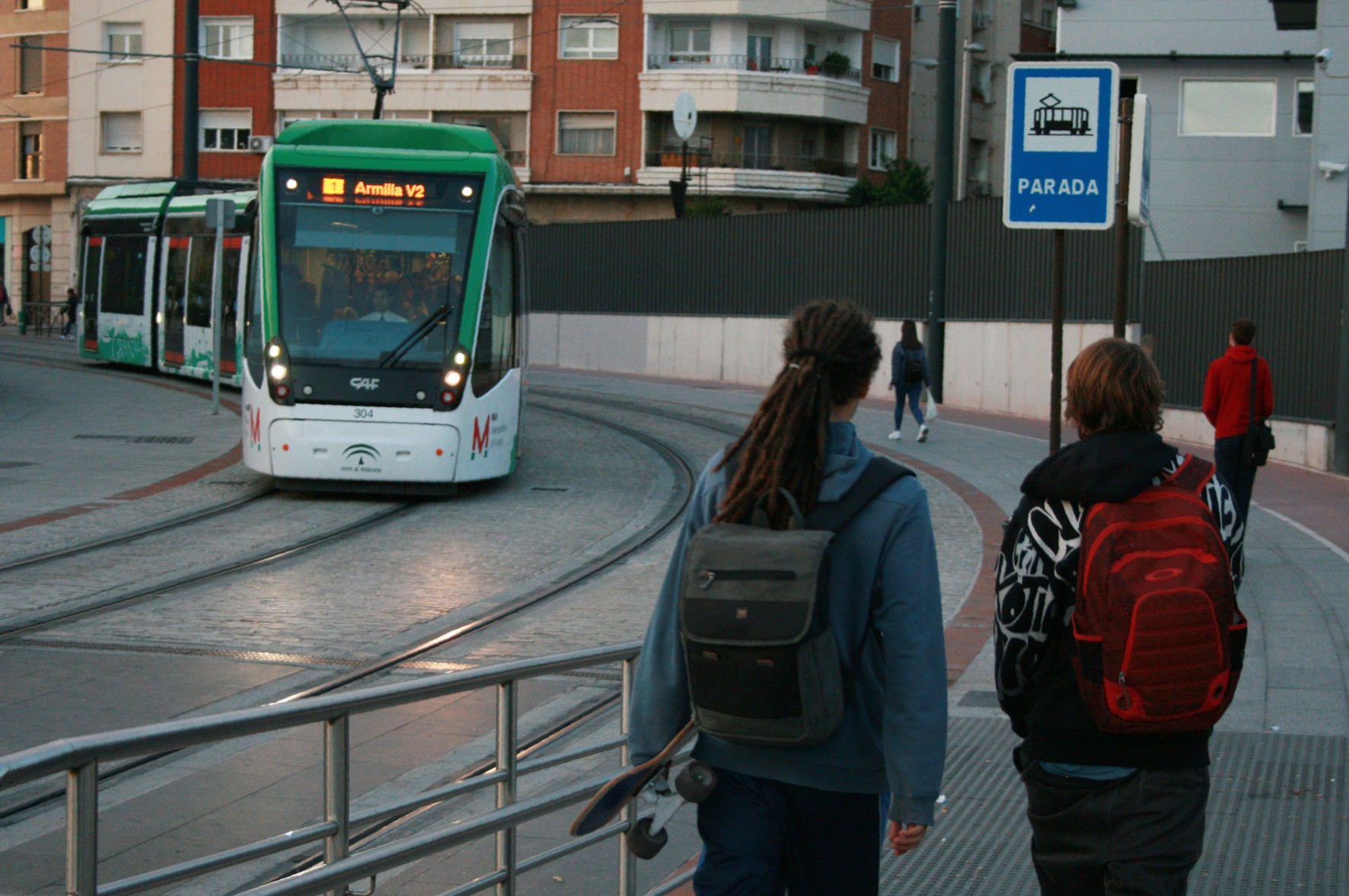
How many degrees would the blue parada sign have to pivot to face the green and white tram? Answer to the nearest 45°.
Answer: approximately 135° to its right

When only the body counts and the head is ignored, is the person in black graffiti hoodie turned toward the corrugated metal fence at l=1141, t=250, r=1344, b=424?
yes

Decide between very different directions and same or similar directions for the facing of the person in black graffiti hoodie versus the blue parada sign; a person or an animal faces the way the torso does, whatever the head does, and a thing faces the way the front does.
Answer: very different directions

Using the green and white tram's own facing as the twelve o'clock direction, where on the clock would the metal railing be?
The metal railing is roughly at 12 o'clock from the green and white tram.

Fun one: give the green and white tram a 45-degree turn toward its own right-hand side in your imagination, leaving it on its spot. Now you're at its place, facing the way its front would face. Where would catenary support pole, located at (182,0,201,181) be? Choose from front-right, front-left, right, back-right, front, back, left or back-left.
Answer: back-right

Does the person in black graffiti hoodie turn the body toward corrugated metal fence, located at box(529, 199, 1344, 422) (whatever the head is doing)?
yes

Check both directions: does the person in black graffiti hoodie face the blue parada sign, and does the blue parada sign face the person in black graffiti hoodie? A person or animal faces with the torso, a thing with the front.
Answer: yes

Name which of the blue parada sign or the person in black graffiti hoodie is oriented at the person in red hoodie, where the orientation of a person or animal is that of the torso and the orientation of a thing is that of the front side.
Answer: the person in black graffiti hoodie

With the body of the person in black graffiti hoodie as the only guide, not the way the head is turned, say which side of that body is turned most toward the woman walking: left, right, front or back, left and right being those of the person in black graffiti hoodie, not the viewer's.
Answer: front

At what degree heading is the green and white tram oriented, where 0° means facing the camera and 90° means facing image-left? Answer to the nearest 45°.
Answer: approximately 0°

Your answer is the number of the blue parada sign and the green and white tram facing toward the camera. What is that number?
2

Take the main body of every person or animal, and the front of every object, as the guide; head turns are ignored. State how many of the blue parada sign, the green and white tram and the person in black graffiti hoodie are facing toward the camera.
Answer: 2

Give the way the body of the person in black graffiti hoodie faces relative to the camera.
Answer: away from the camera

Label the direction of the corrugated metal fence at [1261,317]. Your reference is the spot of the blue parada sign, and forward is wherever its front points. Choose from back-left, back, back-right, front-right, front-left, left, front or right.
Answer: back

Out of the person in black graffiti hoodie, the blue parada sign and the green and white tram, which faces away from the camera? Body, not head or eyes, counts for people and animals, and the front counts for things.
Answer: the person in black graffiti hoodie
